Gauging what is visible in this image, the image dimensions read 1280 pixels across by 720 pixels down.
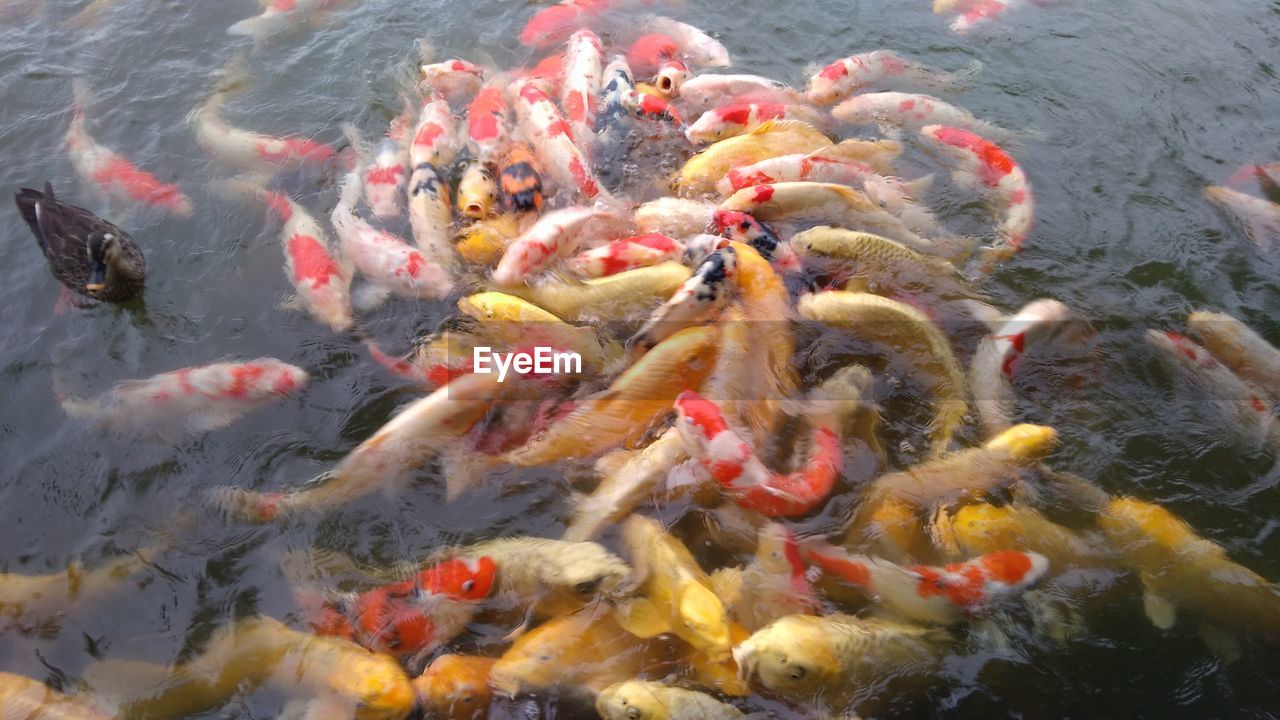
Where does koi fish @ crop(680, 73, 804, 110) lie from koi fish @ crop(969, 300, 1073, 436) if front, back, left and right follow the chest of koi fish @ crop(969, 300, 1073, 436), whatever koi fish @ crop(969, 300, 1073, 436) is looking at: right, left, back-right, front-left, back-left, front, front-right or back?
left

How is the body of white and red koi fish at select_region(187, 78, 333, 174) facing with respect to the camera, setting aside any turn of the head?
to the viewer's right

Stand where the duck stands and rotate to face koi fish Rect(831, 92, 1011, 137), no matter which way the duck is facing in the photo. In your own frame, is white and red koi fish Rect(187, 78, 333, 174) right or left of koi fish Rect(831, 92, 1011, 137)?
left

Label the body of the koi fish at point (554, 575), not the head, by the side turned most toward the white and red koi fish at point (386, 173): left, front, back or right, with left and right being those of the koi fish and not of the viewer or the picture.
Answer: left

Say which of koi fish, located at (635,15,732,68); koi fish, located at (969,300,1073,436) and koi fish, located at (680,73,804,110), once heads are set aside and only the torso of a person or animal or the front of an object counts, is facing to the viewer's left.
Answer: koi fish, located at (680,73,804,110)

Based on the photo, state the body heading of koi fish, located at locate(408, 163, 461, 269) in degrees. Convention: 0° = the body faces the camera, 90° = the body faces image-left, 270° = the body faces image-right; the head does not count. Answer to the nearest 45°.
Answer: approximately 180°

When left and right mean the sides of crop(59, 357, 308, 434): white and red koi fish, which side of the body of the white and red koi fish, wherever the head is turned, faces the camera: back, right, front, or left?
right

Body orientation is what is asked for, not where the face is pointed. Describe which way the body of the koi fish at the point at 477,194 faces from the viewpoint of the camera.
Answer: toward the camera

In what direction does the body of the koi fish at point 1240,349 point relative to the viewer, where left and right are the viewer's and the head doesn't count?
facing away from the viewer and to the left of the viewer

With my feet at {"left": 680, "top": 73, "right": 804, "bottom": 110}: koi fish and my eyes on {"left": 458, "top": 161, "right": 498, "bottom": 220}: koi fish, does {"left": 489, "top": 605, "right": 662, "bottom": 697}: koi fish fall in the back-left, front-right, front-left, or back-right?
front-left

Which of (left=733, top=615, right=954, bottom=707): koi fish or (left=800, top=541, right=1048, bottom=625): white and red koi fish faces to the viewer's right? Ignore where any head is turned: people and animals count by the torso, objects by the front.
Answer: the white and red koi fish

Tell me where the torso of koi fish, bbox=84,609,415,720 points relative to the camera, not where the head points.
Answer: to the viewer's right

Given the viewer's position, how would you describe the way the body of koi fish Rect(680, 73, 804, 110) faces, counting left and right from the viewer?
facing to the left of the viewer

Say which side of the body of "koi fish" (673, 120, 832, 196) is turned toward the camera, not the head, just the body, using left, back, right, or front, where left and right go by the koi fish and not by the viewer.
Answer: left

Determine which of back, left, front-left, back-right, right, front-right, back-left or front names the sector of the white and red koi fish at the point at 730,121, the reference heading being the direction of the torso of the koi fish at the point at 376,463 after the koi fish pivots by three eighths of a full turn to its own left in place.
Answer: back-right

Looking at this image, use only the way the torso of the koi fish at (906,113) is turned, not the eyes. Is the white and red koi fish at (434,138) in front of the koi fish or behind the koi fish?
in front

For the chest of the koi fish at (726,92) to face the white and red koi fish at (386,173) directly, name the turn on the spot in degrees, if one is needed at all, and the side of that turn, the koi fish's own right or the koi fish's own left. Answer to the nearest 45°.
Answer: approximately 45° to the koi fish's own left
